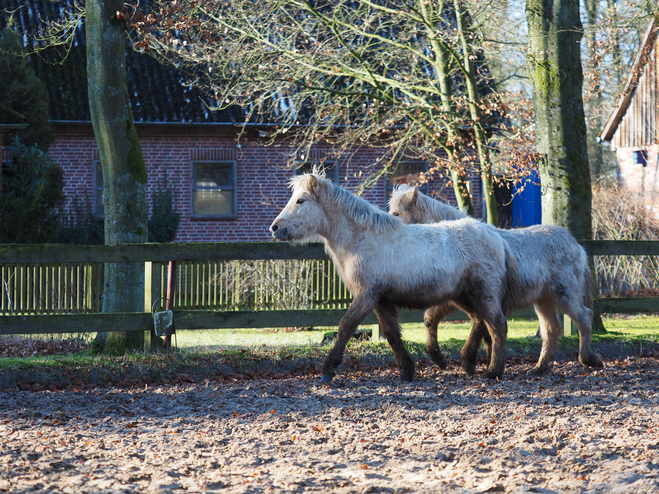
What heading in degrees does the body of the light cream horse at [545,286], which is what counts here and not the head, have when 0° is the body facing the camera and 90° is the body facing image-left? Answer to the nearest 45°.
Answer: approximately 90°

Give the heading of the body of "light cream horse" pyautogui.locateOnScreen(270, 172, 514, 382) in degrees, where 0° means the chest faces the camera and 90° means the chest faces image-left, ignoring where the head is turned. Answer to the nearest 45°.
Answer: approximately 90°

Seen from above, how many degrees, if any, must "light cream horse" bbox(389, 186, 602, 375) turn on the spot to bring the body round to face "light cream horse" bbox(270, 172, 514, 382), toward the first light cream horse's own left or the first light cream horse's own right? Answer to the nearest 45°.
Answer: approximately 45° to the first light cream horse's own left

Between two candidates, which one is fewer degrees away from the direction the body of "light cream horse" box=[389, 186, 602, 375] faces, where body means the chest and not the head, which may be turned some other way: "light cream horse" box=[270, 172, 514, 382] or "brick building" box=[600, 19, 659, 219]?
the light cream horse

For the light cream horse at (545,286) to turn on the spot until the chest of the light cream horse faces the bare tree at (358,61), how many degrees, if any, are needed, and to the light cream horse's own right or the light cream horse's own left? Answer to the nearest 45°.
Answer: approximately 45° to the light cream horse's own right

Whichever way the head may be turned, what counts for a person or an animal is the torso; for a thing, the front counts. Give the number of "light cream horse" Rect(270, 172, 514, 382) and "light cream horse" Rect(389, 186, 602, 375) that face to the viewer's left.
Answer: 2

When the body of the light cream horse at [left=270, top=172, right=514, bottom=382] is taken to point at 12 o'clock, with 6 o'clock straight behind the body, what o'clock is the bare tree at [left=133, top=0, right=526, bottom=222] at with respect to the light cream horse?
The bare tree is roughly at 3 o'clock from the light cream horse.

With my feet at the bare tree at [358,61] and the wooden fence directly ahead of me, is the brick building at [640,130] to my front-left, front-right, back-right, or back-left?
back-left

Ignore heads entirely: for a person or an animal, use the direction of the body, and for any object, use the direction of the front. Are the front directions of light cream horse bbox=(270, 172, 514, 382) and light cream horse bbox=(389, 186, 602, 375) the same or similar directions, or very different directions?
same or similar directions

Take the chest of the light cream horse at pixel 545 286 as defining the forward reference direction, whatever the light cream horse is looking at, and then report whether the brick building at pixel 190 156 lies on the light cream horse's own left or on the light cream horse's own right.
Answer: on the light cream horse's own right

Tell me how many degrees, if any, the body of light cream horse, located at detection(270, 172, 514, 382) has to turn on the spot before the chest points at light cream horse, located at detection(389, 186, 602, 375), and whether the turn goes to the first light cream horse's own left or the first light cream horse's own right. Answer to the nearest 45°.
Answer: approximately 135° to the first light cream horse's own right

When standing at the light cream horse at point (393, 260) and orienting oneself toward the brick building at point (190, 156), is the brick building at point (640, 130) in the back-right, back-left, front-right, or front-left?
front-right
